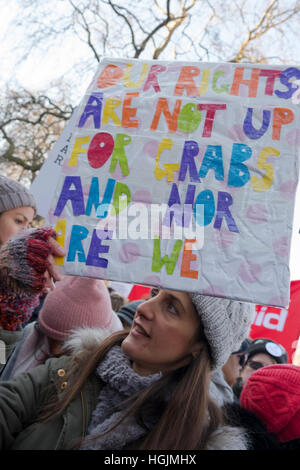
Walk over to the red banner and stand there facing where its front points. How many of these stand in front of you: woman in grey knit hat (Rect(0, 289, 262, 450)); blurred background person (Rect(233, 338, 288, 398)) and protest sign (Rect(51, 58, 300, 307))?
3

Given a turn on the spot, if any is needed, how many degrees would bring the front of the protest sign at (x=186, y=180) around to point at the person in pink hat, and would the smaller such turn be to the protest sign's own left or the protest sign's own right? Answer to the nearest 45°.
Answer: approximately 135° to the protest sign's own right

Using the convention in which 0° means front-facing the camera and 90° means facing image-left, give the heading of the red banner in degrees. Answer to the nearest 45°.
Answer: approximately 0°

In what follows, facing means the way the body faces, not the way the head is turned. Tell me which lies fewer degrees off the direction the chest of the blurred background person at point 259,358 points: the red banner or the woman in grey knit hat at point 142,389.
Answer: the woman in grey knit hat

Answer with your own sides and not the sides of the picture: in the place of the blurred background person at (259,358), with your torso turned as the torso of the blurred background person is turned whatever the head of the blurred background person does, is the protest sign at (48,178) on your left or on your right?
on your right

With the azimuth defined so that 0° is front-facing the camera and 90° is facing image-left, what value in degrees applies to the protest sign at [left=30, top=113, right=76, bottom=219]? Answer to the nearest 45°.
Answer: approximately 0°
